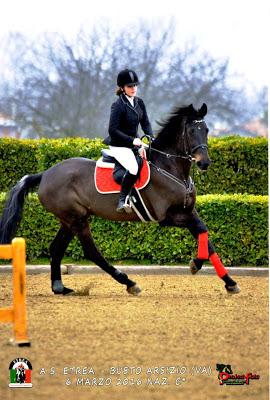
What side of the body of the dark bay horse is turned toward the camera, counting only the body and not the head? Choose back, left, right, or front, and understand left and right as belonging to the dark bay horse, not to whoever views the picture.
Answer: right
